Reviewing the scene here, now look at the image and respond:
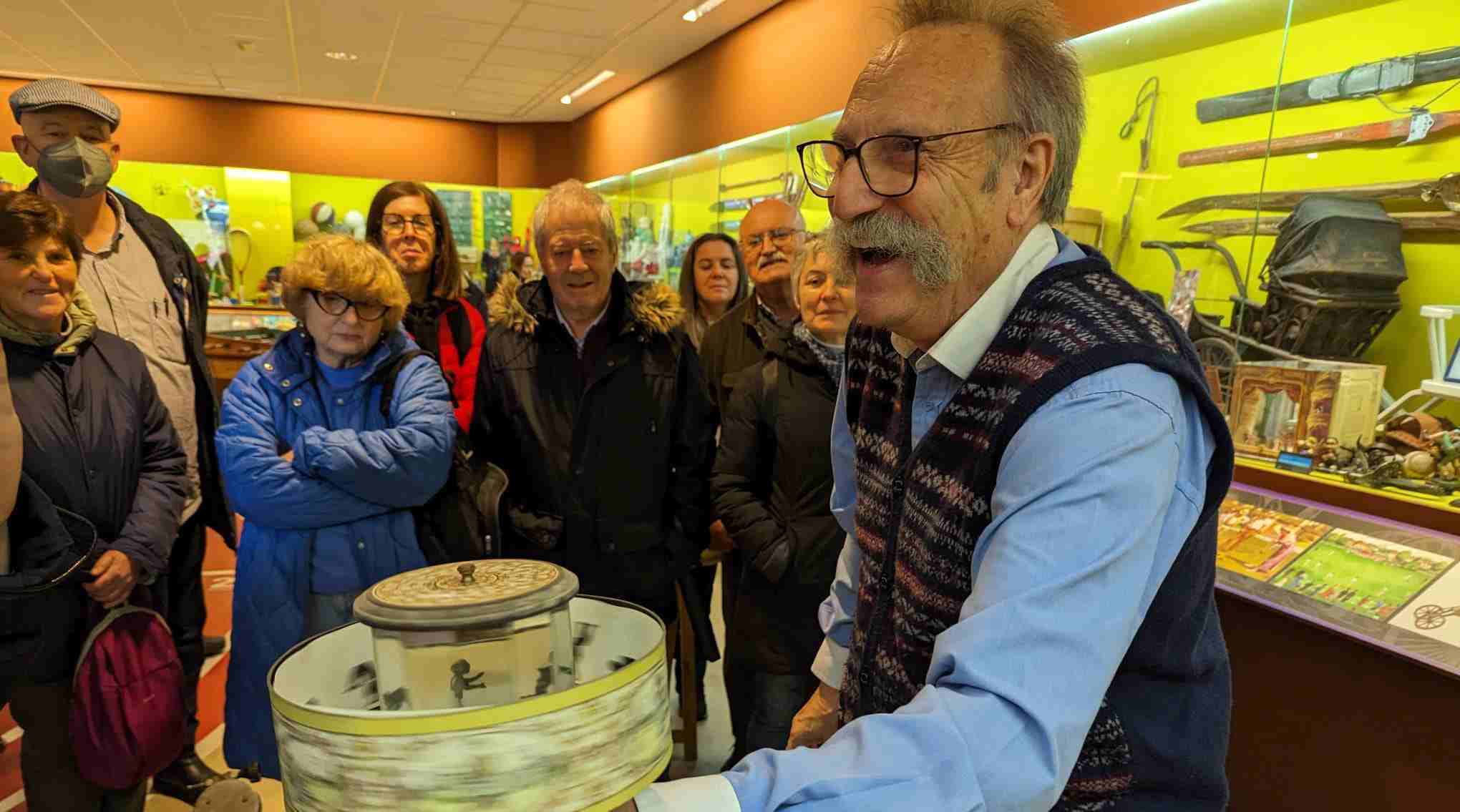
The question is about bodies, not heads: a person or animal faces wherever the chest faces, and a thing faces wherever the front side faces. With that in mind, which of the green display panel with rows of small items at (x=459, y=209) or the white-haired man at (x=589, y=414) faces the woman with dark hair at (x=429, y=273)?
the green display panel with rows of small items

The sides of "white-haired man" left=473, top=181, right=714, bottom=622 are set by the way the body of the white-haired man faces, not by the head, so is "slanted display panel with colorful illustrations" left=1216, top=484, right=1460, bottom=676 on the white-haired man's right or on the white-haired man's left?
on the white-haired man's left

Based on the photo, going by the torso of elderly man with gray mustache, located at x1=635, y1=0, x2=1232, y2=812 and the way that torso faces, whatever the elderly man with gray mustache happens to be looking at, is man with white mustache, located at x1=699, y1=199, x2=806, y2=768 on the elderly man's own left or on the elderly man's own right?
on the elderly man's own right

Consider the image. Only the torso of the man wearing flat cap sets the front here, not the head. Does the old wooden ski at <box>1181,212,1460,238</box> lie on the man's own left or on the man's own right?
on the man's own left

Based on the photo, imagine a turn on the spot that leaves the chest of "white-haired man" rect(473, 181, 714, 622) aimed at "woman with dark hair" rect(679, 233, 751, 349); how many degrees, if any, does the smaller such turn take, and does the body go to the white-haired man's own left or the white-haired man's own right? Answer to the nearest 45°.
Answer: approximately 180°

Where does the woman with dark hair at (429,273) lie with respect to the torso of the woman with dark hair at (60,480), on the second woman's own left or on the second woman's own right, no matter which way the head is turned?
on the second woman's own left

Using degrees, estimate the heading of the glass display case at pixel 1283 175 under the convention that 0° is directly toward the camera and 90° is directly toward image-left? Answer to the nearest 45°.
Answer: approximately 45°

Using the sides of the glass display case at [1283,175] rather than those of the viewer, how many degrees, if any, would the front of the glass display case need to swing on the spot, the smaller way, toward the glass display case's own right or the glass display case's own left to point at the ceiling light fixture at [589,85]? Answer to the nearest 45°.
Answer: approximately 90° to the glass display case's own right

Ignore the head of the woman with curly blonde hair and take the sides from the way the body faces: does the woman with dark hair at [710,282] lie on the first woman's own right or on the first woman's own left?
on the first woman's own left
